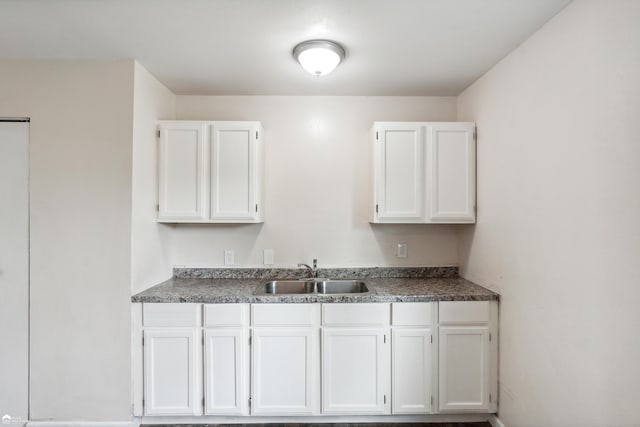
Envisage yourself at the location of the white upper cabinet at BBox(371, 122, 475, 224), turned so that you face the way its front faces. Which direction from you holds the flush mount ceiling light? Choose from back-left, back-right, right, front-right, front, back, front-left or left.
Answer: front-right

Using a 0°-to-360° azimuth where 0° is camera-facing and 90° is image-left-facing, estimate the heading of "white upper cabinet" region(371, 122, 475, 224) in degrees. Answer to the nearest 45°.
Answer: approximately 0°

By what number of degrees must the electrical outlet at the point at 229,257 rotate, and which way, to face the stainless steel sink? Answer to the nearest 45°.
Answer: approximately 90° to its left

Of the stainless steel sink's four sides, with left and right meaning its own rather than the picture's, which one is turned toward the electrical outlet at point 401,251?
left

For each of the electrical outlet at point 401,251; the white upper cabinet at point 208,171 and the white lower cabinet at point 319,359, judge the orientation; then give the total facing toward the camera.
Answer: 3

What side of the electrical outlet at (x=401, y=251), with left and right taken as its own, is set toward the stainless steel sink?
right

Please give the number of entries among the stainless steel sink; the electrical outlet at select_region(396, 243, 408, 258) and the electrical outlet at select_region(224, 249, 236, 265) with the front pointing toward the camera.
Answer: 3

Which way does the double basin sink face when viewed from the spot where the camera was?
facing the viewer
